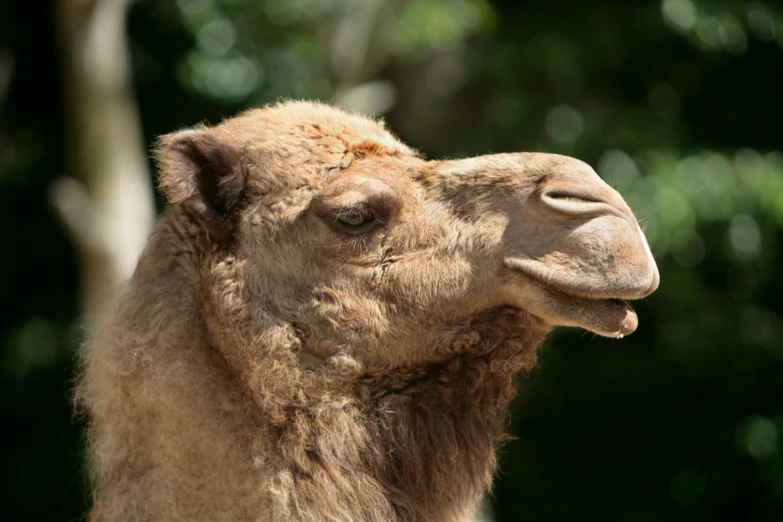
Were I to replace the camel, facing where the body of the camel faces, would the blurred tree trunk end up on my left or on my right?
on my left

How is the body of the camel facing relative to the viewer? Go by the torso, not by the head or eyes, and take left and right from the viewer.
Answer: facing to the right of the viewer
